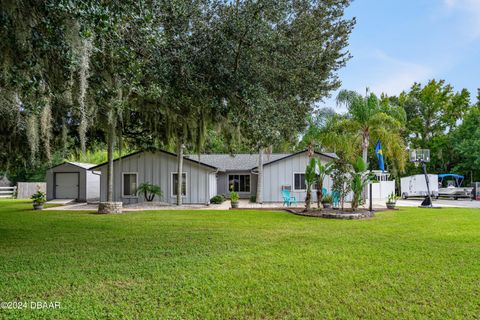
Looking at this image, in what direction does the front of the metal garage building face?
toward the camera

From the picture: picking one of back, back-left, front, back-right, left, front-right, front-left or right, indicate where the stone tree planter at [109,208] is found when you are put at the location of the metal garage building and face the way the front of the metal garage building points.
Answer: front

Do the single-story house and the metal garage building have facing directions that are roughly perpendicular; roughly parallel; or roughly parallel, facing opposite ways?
roughly parallel

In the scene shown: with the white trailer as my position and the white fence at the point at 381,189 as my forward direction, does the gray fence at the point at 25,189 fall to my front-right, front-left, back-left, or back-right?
front-right

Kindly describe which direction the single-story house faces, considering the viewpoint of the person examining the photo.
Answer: facing the viewer

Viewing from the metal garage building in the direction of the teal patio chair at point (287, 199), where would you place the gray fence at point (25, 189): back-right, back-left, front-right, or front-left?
back-left

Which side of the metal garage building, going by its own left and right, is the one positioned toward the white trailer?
left

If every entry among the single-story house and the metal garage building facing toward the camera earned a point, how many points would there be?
2
